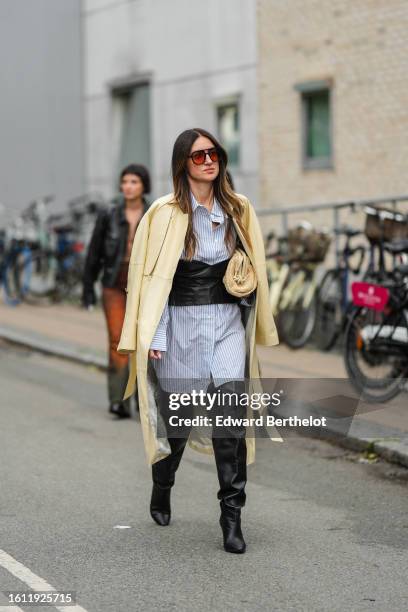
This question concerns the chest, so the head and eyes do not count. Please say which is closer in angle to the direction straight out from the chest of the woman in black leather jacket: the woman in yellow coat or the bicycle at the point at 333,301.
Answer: the woman in yellow coat

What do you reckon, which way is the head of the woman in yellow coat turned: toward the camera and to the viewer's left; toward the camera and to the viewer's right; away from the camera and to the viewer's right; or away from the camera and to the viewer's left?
toward the camera and to the viewer's right

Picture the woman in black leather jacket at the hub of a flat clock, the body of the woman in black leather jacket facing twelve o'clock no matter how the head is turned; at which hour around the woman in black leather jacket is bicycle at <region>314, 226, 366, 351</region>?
The bicycle is roughly at 7 o'clock from the woman in black leather jacket.

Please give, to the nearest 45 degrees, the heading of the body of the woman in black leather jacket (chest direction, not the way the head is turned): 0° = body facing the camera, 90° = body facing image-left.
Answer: approximately 315°
